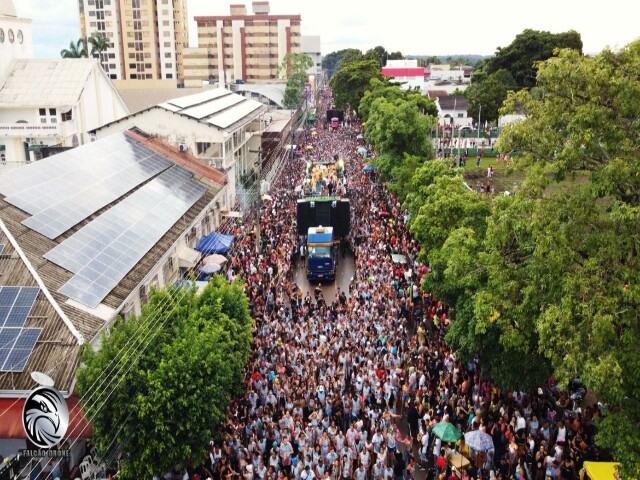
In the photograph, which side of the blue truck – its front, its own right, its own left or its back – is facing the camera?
front

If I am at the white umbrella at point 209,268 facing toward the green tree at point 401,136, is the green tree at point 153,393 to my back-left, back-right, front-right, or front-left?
back-right

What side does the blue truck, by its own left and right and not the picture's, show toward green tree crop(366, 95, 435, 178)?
back

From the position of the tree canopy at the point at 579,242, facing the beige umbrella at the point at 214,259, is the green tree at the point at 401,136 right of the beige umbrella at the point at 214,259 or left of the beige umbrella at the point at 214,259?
right

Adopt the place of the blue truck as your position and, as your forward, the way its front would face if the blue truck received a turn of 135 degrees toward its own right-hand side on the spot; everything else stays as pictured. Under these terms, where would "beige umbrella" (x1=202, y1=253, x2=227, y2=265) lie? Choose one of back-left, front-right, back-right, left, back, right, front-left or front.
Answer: left

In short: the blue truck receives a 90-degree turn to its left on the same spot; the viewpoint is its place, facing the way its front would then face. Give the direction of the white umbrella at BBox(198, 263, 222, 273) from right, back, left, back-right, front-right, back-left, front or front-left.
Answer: back-right

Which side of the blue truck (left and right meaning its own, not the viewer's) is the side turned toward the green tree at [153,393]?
front
